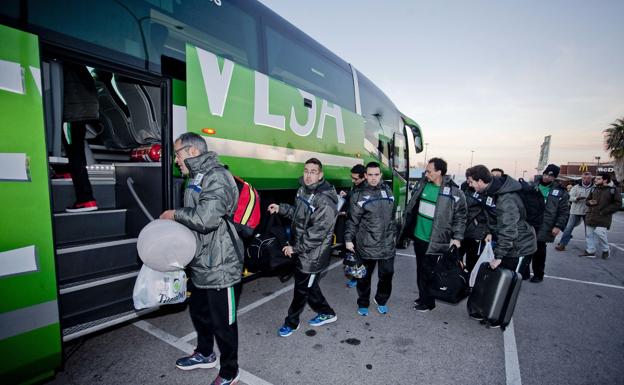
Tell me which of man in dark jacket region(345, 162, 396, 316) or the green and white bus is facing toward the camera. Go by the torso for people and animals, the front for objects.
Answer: the man in dark jacket

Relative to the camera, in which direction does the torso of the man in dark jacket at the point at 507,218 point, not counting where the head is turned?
to the viewer's left

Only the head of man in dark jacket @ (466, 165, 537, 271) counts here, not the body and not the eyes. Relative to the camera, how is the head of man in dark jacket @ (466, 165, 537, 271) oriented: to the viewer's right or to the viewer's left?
to the viewer's left

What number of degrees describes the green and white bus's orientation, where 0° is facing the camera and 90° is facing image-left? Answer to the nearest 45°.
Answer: approximately 225°

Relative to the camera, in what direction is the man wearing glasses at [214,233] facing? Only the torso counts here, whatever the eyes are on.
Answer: to the viewer's left

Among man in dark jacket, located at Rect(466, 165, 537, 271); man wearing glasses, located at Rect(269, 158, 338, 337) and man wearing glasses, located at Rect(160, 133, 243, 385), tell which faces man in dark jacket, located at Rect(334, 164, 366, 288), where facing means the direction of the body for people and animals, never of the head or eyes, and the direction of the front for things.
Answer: man in dark jacket, located at Rect(466, 165, 537, 271)

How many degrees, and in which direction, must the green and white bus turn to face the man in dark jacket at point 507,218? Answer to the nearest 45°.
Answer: approximately 45° to its right

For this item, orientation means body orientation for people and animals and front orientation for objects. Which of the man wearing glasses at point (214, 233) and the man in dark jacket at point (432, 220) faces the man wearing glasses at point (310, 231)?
the man in dark jacket

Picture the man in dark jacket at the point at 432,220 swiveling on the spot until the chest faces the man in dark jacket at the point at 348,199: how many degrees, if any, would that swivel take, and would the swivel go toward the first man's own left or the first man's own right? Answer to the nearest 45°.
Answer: approximately 90° to the first man's own right

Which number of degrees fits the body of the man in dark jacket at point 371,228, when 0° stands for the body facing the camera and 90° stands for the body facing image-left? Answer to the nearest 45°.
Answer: approximately 0°

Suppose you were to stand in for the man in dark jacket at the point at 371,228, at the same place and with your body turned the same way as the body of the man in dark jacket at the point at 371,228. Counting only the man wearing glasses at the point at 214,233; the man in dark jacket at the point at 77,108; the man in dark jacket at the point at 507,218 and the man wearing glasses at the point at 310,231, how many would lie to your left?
1

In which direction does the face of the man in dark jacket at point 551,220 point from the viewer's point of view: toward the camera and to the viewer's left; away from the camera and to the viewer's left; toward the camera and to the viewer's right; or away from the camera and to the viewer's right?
toward the camera and to the viewer's left

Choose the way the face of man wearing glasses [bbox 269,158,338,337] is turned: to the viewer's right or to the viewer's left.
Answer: to the viewer's left

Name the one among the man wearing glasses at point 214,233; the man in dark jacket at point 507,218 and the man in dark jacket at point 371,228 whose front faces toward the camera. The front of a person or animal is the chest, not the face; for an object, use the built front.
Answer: the man in dark jacket at point 371,228

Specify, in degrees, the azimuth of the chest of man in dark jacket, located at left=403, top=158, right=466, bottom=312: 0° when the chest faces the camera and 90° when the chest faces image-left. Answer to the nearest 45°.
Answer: approximately 45°

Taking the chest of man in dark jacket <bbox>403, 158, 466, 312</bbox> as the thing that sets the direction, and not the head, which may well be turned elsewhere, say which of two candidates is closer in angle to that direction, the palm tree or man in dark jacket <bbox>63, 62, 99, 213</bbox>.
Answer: the man in dark jacket

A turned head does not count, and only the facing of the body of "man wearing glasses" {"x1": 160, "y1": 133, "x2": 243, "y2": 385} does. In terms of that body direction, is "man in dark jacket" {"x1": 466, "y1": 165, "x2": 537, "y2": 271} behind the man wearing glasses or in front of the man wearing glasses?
behind

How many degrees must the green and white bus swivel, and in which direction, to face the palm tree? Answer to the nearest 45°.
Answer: approximately 45° to its right

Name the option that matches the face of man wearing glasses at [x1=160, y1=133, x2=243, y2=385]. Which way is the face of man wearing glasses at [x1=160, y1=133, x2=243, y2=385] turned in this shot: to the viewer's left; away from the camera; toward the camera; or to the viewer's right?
to the viewer's left
